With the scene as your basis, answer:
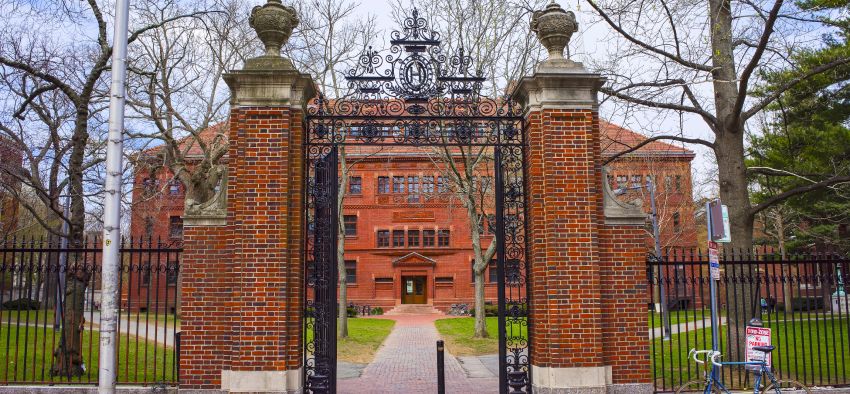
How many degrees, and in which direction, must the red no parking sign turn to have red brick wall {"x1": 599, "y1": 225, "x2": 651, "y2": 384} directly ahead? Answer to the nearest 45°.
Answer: approximately 45° to its right

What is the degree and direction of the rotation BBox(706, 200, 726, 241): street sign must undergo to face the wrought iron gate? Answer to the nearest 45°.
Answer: approximately 45° to its right

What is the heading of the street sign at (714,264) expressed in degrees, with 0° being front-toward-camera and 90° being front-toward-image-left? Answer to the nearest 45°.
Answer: approximately 0°
